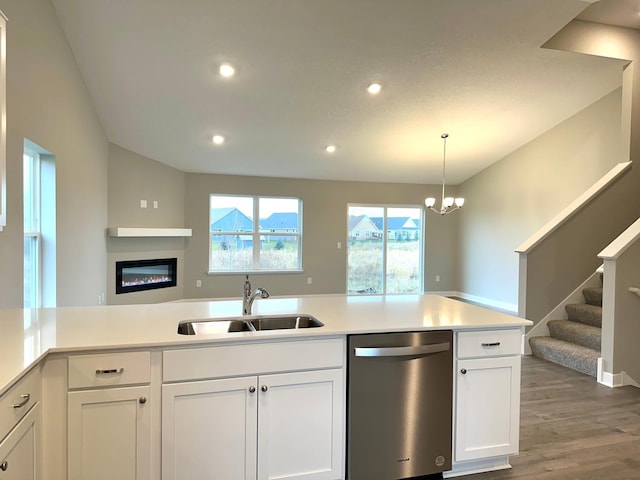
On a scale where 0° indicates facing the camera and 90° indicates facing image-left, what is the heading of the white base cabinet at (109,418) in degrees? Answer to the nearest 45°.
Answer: approximately 0°

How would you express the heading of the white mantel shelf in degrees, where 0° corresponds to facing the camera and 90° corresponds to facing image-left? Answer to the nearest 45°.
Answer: approximately 315°

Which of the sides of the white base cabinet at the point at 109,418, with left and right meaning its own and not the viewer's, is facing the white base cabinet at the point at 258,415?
left

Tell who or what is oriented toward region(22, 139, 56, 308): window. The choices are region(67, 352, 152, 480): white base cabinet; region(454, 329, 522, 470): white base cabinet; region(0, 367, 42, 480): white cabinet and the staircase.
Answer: the staircase

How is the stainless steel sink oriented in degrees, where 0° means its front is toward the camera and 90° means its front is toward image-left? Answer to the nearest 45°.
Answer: approximately 0°

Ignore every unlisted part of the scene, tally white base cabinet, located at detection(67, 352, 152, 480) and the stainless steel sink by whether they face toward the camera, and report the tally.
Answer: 2

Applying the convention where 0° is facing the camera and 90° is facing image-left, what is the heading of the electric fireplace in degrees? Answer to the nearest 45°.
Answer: approximately 315°

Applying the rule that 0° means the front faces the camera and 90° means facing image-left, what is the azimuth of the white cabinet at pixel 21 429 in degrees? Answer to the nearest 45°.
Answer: approximately 315°

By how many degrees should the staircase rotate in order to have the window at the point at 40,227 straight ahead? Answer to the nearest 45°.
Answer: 0° — it already faces it

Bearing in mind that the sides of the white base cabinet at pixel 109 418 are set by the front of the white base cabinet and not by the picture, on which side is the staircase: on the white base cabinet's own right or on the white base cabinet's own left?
on the white base cabinet's own left

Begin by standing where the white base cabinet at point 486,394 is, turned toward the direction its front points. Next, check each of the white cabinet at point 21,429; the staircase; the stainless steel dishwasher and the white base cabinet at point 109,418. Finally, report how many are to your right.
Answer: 3
